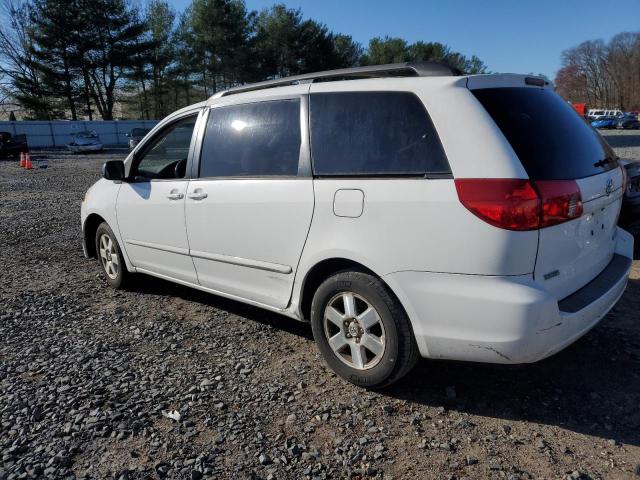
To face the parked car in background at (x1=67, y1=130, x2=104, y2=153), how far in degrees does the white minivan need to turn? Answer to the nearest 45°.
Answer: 0° — it already faces it

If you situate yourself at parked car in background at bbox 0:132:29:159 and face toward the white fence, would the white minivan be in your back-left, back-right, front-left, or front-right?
back-right

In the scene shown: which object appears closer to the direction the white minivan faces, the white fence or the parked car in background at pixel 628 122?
the white fence

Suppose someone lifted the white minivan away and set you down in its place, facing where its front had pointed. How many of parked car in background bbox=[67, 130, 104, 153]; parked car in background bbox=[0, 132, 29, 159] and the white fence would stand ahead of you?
3

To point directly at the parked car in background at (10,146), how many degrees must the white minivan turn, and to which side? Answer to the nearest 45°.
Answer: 0° — it already faces it

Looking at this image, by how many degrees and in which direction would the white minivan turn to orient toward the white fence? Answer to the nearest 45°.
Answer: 0° — it already faces it

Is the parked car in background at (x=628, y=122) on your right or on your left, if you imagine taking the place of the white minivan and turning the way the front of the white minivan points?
on your right

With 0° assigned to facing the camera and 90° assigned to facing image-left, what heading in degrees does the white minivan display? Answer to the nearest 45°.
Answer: approximately 135°
